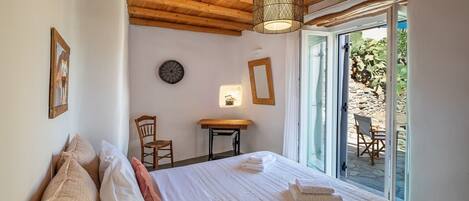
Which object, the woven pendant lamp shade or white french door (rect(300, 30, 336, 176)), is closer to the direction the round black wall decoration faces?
the woven pendant lamp shade

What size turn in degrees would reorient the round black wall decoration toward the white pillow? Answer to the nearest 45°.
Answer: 0° — it already faces it

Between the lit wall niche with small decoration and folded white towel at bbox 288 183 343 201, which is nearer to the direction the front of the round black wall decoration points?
the folded white towel

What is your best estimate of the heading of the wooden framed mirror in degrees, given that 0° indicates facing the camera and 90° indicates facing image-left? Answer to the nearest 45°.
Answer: approximately 45°

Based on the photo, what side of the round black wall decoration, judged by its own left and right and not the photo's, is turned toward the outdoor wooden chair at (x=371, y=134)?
left

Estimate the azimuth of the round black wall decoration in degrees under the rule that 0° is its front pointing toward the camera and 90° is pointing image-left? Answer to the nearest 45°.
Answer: approximately 0°

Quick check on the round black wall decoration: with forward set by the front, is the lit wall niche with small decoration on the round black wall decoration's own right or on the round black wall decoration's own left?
on the round black wall decoration's own left

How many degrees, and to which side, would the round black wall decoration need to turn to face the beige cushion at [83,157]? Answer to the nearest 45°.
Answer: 0° — it already faces it

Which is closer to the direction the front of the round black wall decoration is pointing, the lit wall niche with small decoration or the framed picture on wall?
the framed picture on wall

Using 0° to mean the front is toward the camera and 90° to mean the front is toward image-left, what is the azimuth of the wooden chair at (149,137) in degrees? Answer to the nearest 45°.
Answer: approximately 315°

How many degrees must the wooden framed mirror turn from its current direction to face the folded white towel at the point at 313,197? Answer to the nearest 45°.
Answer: approximately 45° to its left

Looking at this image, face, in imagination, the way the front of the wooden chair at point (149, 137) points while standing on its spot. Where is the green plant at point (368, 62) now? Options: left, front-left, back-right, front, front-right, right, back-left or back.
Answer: front-left

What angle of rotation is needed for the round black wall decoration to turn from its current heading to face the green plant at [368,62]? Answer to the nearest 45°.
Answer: approximately 90° to its left
